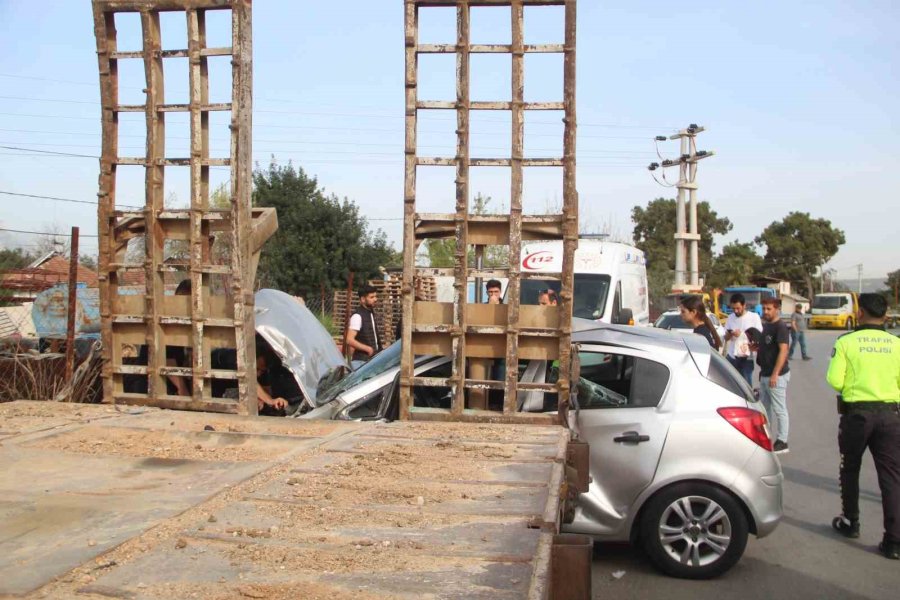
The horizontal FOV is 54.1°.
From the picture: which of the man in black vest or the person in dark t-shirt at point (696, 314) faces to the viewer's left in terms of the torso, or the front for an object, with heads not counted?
the person in dark t-shirt

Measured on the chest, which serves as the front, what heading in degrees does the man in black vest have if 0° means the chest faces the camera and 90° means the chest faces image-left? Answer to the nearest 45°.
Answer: approximately 315°

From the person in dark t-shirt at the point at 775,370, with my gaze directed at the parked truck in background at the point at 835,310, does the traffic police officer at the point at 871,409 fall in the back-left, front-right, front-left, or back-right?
back-right

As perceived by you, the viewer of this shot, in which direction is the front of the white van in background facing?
facing the viewer and to the left of the viewer

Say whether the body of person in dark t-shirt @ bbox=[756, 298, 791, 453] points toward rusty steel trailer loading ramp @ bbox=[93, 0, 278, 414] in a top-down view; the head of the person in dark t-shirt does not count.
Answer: yes

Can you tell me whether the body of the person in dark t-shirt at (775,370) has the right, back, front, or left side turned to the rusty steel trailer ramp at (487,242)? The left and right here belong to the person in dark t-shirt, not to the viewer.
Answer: front

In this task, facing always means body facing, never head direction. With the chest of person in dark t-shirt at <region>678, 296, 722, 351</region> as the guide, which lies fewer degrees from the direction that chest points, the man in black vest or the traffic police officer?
the man in black vest

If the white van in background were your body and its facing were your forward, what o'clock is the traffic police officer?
The traffic police officer is roughly at 12 o'clock from the white van in background.

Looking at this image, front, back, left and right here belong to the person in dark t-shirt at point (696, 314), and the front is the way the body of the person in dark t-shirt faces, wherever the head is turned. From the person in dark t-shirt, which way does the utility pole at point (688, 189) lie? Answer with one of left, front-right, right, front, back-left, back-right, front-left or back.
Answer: right

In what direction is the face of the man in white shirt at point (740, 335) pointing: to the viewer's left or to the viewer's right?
to the viewer's left

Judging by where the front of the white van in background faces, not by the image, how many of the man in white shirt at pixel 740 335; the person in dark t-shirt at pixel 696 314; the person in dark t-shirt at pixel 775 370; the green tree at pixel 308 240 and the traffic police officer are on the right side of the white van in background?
1
